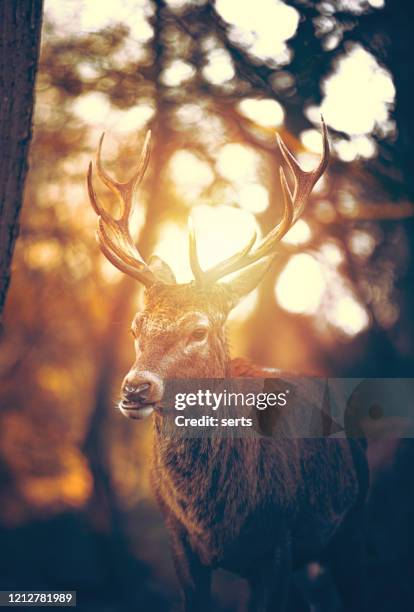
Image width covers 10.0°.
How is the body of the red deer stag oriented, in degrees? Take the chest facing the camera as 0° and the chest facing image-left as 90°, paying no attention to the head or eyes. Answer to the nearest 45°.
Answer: approximately 45°
